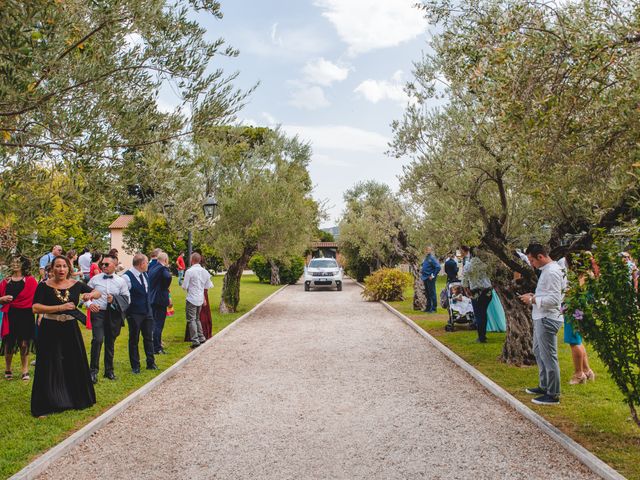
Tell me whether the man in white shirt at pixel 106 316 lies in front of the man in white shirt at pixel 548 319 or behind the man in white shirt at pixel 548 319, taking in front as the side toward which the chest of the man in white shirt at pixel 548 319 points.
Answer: in front

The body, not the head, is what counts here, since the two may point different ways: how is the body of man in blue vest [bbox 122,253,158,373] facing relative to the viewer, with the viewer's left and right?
facing the viewer and to the right of the viewer

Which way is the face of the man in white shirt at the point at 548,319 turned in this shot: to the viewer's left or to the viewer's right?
to the viewer's left

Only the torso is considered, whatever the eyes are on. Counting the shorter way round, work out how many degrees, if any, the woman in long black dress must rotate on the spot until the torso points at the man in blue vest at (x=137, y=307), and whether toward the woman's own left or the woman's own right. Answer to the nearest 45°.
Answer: approximately 135° to the woman's own left

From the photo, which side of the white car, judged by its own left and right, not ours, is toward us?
front

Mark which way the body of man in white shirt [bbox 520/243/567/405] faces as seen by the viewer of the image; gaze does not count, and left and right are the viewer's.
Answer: facing to the left of the viewer

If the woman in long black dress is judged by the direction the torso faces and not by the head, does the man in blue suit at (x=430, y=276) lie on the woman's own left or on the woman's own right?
on the woman's own left

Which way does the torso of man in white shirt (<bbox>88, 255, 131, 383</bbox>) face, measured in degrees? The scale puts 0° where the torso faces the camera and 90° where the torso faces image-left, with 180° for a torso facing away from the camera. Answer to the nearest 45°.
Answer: approximately 0°

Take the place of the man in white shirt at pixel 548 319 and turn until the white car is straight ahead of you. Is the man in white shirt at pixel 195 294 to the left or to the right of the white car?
left

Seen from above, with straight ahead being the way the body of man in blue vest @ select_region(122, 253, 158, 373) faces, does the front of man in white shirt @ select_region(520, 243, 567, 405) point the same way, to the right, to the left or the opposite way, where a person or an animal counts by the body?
the opposite way
